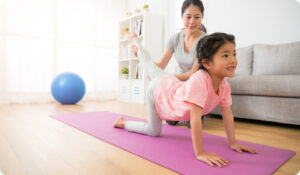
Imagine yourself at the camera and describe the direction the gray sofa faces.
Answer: facing the viewer and to the left of the viewer

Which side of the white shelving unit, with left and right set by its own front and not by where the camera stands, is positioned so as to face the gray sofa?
left

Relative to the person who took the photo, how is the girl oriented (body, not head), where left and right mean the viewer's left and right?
facing the viewer and to the right of the viewer

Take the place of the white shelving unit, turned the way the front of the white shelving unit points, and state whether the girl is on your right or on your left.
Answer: on your left

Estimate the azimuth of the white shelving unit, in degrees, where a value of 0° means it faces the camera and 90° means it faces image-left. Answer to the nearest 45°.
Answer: approximately 45°

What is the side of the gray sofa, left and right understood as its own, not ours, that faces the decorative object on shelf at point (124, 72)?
right

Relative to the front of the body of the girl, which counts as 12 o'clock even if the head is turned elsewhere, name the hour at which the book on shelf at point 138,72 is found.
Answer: The book on shelf is roughly at 7 o'clock from the girl.

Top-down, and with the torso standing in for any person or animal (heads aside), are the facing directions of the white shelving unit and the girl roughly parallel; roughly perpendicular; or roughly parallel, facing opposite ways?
roughly perpendicular

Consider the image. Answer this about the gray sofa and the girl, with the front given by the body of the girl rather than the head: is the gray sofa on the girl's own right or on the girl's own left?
on the girl's own left

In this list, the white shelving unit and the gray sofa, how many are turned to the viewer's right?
0

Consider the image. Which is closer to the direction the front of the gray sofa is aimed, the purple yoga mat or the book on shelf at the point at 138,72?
the purple yoga mat

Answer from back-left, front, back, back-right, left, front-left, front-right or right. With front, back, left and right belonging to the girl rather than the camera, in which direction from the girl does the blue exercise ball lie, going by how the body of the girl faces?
back

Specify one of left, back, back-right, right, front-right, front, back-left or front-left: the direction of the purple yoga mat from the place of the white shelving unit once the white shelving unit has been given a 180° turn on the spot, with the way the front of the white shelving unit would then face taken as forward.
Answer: back-right
